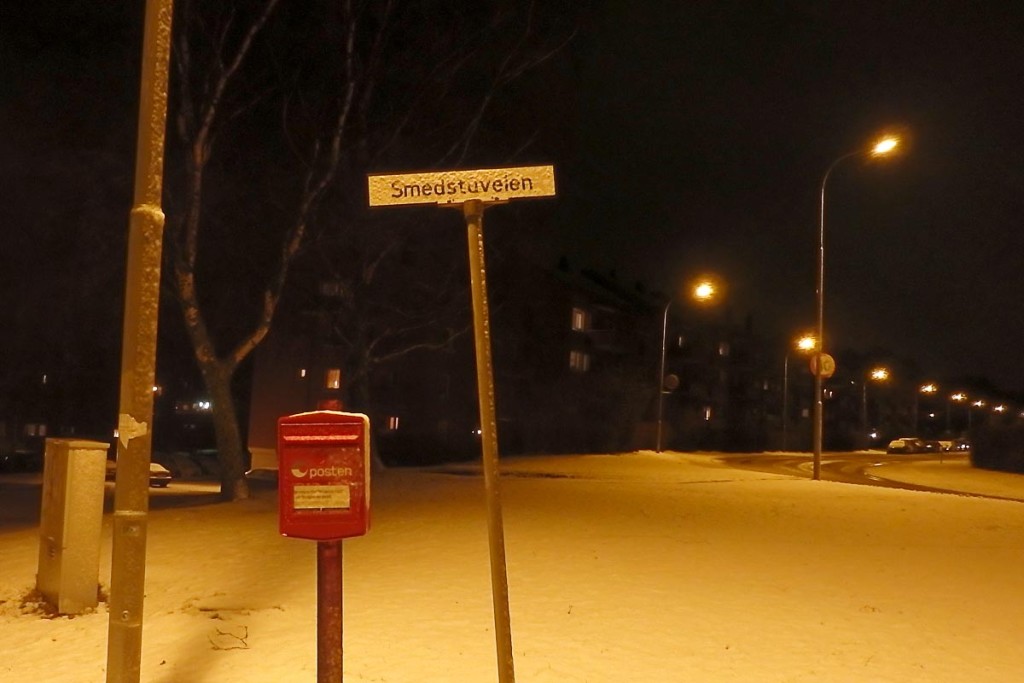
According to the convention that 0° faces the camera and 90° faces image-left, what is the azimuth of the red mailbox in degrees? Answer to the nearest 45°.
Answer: approximately 0°

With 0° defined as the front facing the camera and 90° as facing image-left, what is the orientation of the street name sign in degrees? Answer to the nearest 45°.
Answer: approximately 0°

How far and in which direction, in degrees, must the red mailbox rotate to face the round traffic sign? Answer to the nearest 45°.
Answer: approximately 135° to its left

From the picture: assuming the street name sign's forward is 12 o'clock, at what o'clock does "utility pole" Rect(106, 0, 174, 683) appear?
The utility pole is roughly at 3 o'clock from the street name sign.

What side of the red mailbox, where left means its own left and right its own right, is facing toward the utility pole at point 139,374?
right

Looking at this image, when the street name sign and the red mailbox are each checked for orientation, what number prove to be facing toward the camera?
2

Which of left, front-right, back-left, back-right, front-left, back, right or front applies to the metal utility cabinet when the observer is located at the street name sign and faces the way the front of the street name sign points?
back-right
